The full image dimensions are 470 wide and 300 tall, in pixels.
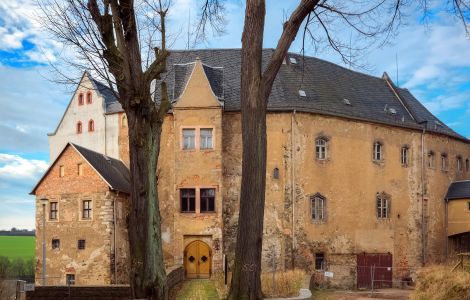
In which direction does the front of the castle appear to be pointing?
toward the camera

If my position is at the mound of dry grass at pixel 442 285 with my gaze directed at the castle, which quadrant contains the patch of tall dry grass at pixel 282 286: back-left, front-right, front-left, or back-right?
front-left

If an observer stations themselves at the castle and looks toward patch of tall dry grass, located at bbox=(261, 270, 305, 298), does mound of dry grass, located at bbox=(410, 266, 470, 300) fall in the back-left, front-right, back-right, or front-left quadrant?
front-left

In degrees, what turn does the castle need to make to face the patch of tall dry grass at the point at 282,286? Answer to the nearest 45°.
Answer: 0° — it already faces it

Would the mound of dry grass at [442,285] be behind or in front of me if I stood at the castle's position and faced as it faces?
in front
